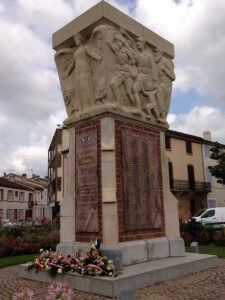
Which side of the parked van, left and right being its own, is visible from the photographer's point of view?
left

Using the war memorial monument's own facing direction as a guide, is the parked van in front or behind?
behind

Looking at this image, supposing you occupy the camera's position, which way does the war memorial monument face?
facing the viewer and to the left of the viewer

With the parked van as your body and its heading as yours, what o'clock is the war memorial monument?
The war memorial monument is roughly at 9 o'clock from the parked van.

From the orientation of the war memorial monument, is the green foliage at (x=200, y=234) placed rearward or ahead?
rearward

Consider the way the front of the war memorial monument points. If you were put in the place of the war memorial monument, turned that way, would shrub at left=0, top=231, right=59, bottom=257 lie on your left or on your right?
on your right

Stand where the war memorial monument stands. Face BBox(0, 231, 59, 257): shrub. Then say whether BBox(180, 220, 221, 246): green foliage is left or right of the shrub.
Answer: right

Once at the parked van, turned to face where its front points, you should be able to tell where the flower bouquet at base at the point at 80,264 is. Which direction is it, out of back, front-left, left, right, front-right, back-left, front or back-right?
left

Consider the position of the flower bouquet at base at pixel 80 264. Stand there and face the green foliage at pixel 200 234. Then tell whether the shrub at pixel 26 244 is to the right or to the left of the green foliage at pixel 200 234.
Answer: left

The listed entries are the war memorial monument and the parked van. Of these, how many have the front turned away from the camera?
0
